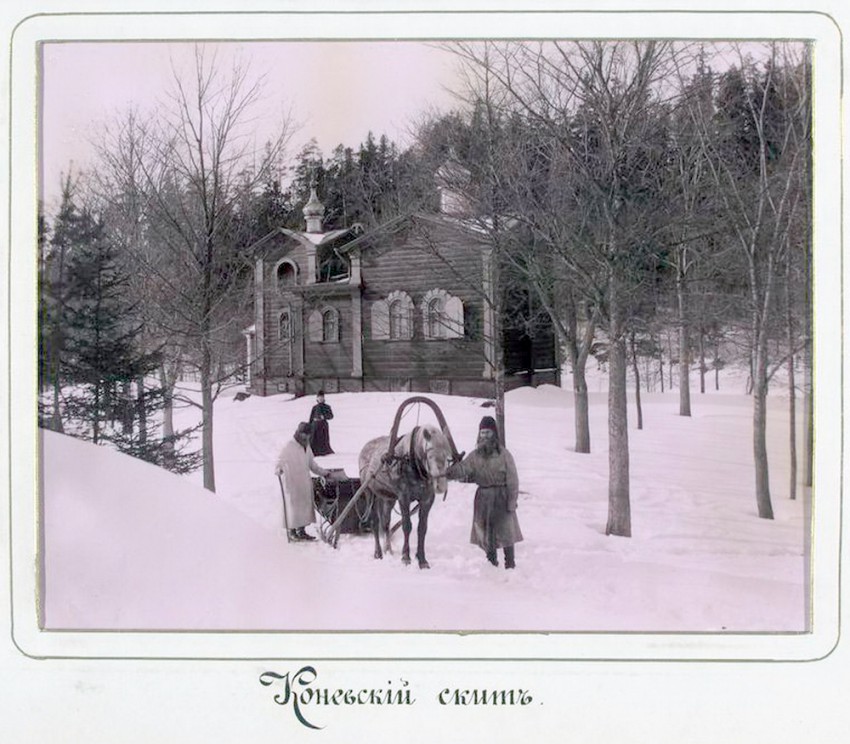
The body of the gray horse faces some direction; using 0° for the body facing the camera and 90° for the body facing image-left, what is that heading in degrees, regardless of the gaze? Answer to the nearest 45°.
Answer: approximately 315°

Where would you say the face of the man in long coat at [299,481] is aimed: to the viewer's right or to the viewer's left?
to the viewer's right

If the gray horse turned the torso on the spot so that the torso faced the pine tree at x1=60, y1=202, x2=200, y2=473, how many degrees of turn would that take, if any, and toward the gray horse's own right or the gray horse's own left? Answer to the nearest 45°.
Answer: approximately 135° to the gray horse's own right

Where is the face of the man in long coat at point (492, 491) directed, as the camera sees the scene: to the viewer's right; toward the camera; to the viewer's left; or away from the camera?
toward the camera
